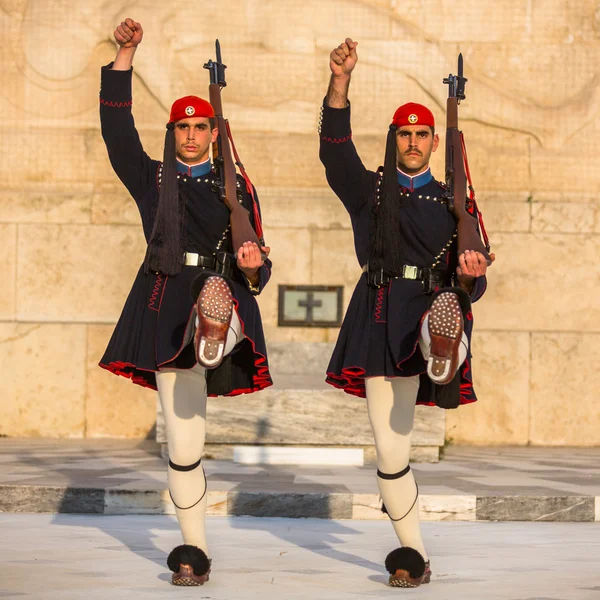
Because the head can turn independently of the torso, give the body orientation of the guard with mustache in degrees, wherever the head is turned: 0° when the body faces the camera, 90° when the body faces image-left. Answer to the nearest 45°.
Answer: approximately 0°
